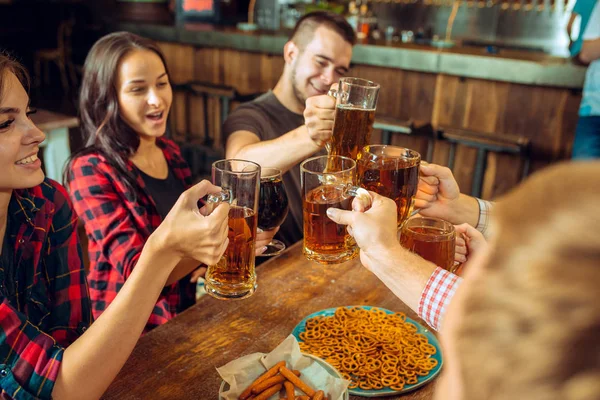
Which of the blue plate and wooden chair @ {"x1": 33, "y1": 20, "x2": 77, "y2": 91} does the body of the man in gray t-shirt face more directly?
the blue plate

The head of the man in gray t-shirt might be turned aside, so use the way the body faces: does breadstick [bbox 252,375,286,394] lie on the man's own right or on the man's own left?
on the man's own right

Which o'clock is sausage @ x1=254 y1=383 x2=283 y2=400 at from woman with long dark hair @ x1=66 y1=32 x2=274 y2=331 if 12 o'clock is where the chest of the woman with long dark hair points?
The sausage is roughly at 1 o'clock from the woman with long dark hair.

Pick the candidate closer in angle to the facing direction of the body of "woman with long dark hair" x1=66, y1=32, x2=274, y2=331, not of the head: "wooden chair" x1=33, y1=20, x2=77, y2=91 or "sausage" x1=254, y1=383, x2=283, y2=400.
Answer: the sausage

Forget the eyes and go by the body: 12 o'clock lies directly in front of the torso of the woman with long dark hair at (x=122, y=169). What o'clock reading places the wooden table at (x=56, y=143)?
The wooden table is roughly at 7 o'clock from the woman with long dark hair.

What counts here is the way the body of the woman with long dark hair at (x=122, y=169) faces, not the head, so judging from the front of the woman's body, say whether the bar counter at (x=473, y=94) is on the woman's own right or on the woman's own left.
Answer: on the woman's own left

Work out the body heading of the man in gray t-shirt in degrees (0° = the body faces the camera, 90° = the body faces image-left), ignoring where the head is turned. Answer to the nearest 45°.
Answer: approximately 315°

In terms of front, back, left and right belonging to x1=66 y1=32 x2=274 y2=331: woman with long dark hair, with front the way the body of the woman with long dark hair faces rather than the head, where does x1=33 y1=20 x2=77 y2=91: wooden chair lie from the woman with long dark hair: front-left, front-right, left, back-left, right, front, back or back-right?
back-left

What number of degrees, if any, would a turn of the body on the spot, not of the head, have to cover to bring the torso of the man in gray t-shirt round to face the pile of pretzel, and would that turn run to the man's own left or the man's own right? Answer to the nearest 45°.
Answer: approximately 45° to the man's own right
